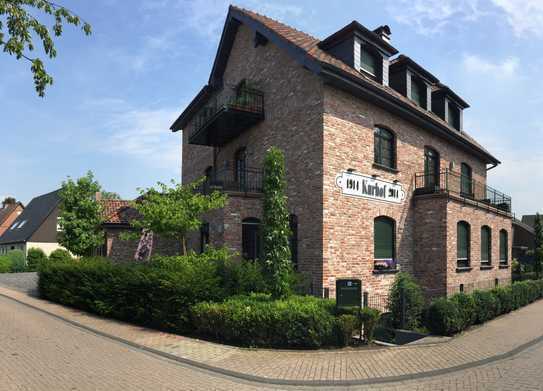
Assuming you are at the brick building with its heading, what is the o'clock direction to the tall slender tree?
The tall slender tree is roughly at 2 o'clock from the brick building.

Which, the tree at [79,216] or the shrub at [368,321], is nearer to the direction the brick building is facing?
the shrub

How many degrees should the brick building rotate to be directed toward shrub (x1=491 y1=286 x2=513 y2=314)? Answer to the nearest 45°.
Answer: approximately 45° to its left

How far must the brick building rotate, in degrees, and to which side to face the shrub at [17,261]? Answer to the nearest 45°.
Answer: approximately 180°

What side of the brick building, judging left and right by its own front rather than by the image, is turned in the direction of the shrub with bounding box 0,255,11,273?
back

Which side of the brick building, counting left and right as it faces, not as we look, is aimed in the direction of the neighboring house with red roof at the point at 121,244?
back

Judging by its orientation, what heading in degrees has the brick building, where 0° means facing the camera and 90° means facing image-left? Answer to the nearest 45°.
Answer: approximately 315°
